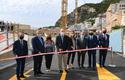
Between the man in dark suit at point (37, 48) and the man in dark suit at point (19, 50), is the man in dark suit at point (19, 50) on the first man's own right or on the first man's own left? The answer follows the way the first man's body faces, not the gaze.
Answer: on the first man's own right

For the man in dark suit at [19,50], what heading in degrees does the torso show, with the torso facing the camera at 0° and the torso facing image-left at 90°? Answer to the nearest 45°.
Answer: approximately 0°

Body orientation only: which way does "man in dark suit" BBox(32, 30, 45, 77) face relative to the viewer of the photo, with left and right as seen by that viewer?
facing the viewer and to the right of the viewer

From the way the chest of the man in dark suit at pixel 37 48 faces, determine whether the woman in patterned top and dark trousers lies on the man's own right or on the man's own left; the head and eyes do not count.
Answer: on the man's own left

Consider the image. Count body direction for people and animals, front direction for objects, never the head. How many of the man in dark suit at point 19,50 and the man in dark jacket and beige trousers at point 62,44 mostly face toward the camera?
2

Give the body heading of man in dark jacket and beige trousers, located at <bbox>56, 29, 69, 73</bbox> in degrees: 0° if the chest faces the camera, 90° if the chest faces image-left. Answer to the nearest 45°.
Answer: approximately 0°
